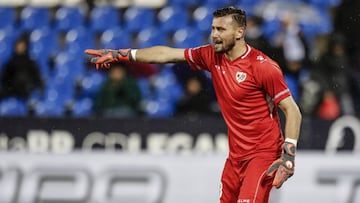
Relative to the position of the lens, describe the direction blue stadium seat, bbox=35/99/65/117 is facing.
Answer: facing the viewer

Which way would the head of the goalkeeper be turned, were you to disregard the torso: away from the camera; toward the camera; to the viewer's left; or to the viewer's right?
to the viewer's left

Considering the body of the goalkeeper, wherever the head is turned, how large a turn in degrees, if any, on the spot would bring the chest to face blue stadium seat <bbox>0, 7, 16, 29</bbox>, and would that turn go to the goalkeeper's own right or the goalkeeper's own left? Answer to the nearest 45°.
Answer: approximately 90° to the goalkeeper's own right

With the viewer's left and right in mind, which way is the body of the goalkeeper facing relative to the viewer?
facing the viewer and to the left of the viewer

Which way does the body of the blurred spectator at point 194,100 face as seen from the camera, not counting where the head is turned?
toward the camera
